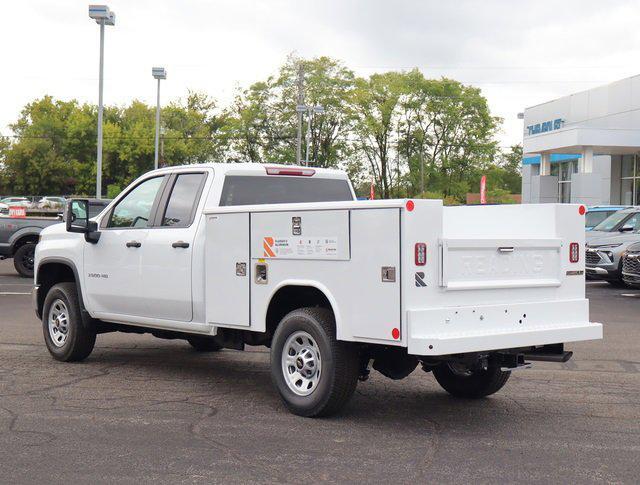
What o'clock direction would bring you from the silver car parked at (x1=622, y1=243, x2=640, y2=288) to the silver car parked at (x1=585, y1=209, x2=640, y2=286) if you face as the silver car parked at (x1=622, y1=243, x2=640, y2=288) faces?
the silver car parked at (x1=585, y1=209, x2=640, y2=286) is roughly at 4 o'clock from the silver car parked at (x1=622, y1=243, x2=640, y2=288).

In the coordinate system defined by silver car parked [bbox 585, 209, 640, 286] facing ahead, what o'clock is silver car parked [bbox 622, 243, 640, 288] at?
silver car parked [bbox 622, 243, 640, 288] is roughly at 10 o'clock from silver car parked [bbox 585, 209, 640, 286].

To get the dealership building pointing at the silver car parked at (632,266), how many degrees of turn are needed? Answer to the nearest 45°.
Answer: approximately 45° to its left

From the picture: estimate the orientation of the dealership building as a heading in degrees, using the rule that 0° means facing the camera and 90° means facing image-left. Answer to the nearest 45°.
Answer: approximately 45°

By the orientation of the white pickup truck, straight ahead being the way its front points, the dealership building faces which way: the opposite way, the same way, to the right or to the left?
to the left

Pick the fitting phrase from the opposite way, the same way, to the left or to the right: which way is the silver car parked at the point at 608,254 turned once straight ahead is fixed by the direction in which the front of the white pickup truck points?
to the left

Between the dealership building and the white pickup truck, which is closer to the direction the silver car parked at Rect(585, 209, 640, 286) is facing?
the white pickup truck

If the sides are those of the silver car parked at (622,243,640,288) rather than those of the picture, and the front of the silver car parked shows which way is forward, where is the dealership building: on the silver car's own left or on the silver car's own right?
on the silver car's own right

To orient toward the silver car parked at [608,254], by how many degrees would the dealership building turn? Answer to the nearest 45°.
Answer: approximately 45° to its left
